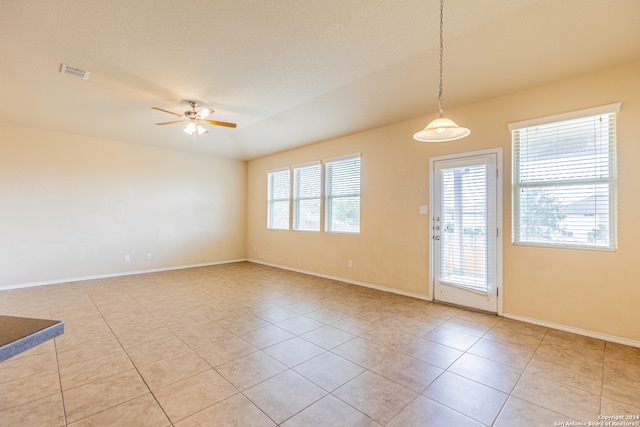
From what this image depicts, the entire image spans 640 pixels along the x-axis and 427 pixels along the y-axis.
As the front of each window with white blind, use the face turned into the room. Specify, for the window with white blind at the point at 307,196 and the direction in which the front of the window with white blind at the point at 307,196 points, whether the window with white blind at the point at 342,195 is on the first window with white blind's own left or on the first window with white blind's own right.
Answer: on the first window with white blind's own left

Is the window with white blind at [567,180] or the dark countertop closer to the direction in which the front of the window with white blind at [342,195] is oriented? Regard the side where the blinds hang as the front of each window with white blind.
the dark countertop

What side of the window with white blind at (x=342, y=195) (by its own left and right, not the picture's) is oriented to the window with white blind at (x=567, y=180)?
left

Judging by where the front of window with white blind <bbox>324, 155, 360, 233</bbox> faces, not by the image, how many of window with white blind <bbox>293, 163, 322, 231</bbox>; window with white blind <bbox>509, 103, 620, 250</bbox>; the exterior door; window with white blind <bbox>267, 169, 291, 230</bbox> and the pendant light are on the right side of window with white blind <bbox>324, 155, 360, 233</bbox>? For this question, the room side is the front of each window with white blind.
2

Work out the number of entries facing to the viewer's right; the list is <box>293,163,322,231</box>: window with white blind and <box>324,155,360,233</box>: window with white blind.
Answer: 0

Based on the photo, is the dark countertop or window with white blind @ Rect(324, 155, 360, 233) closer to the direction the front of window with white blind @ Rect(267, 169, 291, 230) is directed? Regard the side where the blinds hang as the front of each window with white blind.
the dark countertop

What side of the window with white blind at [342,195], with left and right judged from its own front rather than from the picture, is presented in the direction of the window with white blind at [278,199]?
right

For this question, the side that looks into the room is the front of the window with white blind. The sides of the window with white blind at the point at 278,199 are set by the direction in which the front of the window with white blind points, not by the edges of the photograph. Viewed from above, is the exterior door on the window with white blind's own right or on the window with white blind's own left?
on the window with white blind's own left

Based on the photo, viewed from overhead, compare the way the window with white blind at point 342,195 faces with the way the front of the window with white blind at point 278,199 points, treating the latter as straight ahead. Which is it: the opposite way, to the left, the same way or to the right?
the same way

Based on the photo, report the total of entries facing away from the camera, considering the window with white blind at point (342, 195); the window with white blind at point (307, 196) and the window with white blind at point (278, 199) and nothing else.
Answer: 0

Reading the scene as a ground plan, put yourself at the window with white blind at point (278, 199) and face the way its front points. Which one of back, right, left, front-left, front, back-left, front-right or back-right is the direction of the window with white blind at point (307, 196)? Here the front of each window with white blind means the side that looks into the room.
left

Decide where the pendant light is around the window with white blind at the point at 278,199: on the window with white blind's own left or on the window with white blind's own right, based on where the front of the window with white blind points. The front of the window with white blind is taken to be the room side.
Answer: on the window with white blind's own left

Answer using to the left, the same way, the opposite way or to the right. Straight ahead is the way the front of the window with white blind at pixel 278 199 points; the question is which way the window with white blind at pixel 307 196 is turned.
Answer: the same way

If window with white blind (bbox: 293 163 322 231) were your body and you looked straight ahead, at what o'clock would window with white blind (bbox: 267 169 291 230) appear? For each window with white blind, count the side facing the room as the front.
window with white blind (bbox: 267 169 291 230) is roughly at 3 o'clock from window with white blind (bbox: 293 163 322 231).

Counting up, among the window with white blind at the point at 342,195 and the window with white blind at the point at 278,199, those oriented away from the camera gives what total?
0

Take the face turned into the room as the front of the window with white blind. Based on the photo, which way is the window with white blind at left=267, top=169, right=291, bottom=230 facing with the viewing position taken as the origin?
facing the viewer and to the left of the viewer

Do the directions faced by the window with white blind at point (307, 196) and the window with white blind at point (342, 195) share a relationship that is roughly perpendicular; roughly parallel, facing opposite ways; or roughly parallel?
roughly parallel
